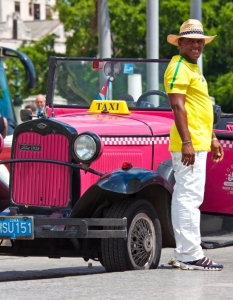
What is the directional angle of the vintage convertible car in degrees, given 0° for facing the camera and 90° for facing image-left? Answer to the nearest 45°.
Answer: approximately 45°
